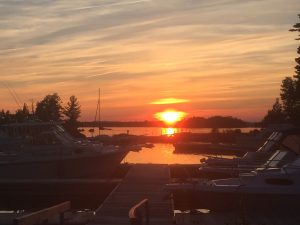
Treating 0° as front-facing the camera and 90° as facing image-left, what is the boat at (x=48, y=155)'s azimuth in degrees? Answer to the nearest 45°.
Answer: approximately 270°

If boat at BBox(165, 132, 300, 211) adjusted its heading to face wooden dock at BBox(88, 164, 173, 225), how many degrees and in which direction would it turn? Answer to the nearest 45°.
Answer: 0° — it already faces it

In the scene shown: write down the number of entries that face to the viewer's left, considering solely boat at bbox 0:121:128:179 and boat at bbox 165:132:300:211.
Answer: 1

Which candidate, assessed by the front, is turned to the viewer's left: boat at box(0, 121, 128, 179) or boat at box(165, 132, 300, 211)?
boat at box(165, 132, 300, 211)

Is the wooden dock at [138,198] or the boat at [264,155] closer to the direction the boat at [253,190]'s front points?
the wooden dock

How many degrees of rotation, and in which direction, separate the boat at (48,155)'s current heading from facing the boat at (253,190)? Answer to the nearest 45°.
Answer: approximately 45° to its right

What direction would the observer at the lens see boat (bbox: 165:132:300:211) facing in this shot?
facing to the left of the viewer

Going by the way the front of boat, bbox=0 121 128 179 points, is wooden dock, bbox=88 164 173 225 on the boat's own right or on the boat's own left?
on the boat's own right

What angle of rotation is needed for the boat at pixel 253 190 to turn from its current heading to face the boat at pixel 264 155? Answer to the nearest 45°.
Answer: approximately 90° to its right
